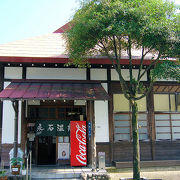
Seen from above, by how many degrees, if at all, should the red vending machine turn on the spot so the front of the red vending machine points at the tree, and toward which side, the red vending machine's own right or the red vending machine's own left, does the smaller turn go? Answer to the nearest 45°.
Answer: approximately 135° to the red vending machine's own left

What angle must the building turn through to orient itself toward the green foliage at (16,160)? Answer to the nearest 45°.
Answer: approximately 45° to its right

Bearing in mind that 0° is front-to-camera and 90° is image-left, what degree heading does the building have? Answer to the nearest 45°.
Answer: approximately 0°
